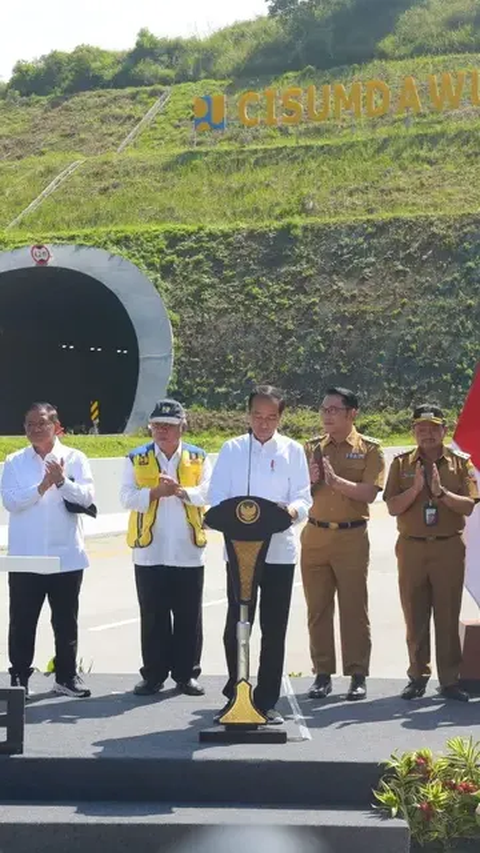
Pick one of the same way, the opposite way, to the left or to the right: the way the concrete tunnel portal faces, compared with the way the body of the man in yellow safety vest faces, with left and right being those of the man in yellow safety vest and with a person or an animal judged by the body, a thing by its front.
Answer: the same way

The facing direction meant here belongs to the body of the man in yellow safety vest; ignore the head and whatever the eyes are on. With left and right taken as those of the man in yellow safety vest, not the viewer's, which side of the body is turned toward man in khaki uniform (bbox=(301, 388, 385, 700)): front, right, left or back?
left

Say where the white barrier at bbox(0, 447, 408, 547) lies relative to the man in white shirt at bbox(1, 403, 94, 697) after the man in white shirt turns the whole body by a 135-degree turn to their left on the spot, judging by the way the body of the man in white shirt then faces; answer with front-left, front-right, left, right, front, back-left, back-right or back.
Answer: front-left

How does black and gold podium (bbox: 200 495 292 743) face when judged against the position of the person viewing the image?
facing the viewer

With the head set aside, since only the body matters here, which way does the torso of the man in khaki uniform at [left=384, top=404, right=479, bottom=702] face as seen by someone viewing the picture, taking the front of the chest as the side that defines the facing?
toward the camera

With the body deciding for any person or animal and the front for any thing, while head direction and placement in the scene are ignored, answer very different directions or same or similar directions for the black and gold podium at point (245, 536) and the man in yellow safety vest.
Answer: same or similar directions

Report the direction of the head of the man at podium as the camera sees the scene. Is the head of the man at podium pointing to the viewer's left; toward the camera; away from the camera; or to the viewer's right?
toward the camera

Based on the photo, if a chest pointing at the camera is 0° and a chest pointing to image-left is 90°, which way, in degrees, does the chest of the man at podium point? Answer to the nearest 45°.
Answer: approximately 0°

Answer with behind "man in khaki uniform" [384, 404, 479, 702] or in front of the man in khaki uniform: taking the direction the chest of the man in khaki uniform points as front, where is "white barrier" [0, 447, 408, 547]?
behind

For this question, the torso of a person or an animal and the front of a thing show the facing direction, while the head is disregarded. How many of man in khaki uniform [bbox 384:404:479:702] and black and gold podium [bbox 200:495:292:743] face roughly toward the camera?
2

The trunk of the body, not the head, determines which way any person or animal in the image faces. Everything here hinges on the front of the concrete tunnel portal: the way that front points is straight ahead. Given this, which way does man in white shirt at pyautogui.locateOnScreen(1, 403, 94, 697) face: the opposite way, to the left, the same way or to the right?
the same way

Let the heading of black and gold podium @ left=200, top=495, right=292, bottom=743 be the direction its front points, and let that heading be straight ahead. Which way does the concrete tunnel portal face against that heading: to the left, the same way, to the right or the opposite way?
the same way

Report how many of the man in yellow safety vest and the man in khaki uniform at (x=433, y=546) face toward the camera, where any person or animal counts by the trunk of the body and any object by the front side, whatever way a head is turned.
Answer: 2

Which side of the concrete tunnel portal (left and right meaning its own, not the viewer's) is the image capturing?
front

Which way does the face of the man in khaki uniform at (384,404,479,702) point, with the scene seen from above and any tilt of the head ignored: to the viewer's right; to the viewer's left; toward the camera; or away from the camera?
toward the camera

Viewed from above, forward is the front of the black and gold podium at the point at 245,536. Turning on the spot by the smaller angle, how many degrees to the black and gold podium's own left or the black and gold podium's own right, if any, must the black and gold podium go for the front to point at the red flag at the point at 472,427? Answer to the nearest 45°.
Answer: approximately 135° to the black and gold podium's own left

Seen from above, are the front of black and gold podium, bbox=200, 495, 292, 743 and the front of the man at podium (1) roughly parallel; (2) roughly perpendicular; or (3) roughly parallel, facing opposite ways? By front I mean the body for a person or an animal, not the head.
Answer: roughly parallel
